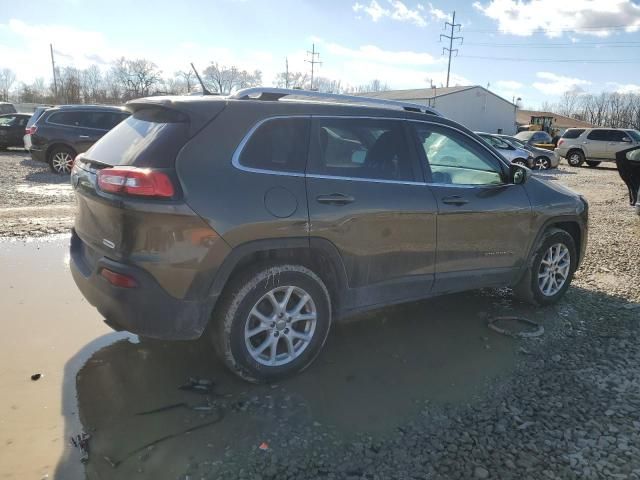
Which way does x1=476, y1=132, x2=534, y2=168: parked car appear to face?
to the viewer's right

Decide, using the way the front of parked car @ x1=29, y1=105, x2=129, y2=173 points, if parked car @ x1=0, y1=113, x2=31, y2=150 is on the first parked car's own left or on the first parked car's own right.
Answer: on the first parked car's own left

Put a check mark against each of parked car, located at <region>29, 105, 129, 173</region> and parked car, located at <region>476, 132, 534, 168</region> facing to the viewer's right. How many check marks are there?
2

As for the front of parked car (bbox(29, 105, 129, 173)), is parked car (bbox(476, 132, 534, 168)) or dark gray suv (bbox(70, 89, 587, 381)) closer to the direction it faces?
the parked car

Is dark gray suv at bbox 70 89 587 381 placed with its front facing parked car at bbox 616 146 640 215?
yes

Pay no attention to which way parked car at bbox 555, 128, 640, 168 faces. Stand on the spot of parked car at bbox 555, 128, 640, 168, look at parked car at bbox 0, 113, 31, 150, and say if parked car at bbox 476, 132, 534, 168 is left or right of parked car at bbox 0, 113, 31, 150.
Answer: left

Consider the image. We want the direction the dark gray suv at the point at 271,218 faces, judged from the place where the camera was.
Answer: facing away from the viewer and to the right of the viewer

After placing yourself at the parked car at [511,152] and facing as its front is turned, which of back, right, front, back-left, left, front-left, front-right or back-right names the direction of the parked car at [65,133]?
back-right

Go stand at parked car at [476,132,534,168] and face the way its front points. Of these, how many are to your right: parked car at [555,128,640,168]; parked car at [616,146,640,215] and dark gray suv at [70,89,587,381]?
2

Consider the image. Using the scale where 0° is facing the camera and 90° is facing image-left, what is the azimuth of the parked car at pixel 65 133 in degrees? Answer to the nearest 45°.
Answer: approximately 270°

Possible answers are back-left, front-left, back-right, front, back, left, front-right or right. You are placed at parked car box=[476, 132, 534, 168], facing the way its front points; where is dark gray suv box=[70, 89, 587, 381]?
right
